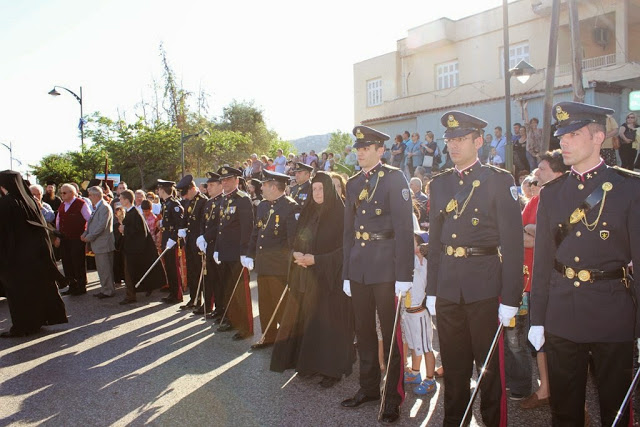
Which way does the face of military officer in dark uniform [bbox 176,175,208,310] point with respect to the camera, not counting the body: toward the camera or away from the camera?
toward the camera

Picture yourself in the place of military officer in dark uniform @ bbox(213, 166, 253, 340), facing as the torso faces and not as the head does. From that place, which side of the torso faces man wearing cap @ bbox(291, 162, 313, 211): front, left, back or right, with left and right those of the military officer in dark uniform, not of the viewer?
back

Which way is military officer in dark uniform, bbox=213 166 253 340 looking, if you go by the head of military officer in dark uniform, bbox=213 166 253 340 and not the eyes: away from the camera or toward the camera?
toward the camera

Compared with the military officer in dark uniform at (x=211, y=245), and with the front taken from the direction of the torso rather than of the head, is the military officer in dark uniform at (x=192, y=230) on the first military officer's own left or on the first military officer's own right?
on the first military officer's own right

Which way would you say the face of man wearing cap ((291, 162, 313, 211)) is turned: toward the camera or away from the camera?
toward the camera

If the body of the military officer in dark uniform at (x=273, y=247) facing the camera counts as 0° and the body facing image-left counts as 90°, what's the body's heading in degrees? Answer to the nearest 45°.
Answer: approximately 45°

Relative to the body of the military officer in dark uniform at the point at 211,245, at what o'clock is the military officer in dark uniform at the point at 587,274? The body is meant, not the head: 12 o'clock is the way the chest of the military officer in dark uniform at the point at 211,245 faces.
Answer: the military officer in dark uniform at the point at 587,274 is roughly at 10 o'clock from the military officer in dark uniform at the point at 211,245.

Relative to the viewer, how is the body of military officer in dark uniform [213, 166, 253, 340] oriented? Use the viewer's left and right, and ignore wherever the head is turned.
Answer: facing the viewer and to the left of the viewer
